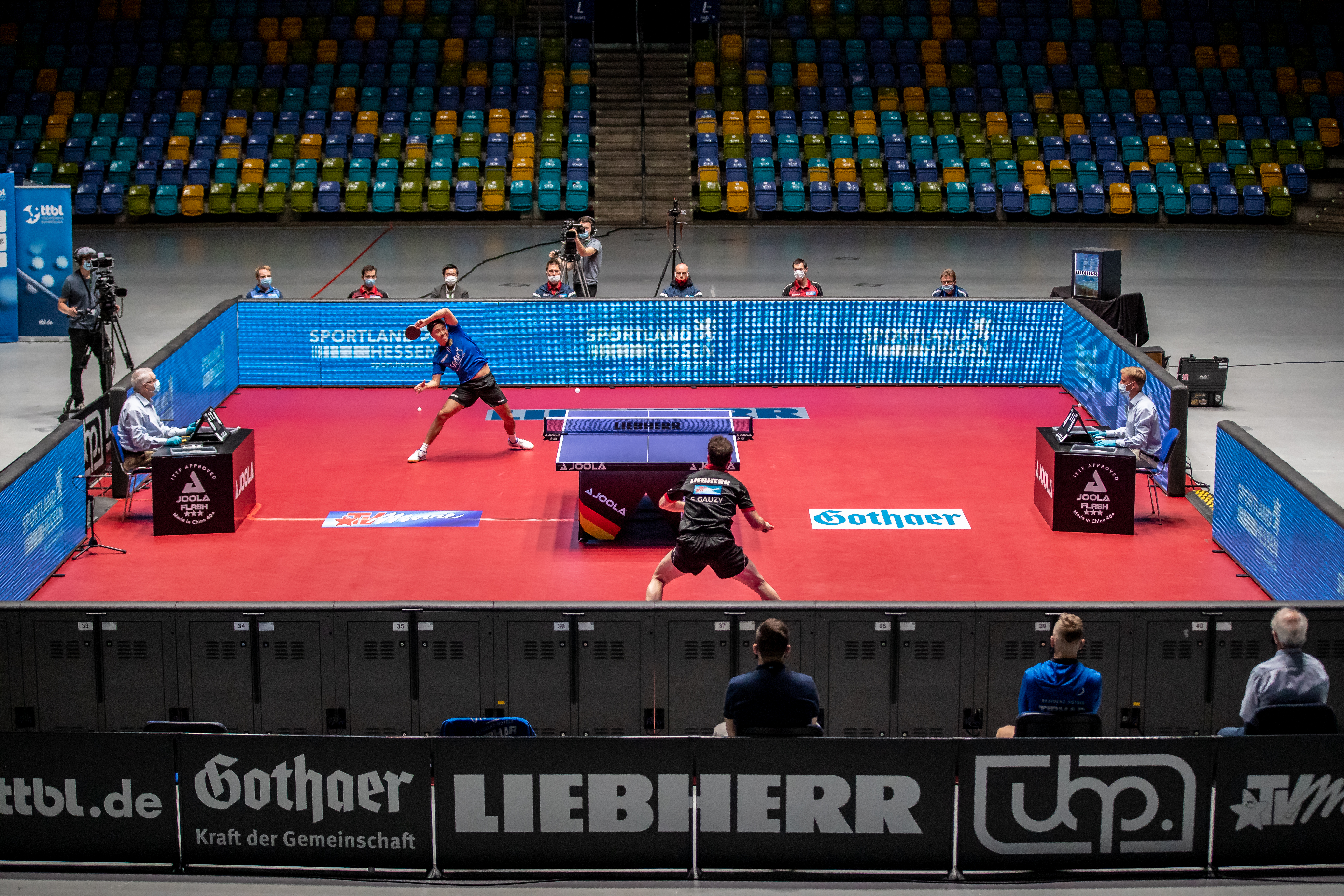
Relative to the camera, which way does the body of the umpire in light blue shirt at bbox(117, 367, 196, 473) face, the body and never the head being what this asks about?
to the viewer's right

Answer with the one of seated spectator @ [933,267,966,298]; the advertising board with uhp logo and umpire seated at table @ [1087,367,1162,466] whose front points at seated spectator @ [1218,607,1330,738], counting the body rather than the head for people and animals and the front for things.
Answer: seated spectator @ [933,267,966,298]

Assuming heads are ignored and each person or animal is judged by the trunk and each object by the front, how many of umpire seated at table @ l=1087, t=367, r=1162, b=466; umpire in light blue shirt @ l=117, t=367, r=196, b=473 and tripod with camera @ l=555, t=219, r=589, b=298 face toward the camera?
1

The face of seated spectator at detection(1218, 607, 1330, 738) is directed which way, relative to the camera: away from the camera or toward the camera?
away from the camera

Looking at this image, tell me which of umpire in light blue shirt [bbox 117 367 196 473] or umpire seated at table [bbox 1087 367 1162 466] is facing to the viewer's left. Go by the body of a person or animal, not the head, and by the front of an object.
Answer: the umpire seated at table

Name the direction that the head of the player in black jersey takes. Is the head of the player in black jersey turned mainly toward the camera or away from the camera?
away from the camera

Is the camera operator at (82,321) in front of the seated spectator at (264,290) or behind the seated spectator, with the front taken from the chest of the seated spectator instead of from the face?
in front

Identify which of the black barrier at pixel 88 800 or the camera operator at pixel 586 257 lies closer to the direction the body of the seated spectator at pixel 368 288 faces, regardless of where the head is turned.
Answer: the black barrier

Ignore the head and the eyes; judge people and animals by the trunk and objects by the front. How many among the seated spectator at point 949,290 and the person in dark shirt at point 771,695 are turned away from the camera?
1

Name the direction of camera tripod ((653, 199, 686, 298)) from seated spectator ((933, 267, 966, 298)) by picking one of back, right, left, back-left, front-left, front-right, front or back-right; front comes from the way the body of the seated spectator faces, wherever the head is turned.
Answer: back-right

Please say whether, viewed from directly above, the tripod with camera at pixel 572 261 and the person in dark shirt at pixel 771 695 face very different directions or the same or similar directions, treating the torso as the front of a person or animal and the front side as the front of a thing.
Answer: very different directions

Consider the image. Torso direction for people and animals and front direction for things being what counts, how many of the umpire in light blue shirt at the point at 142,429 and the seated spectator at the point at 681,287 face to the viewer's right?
1
